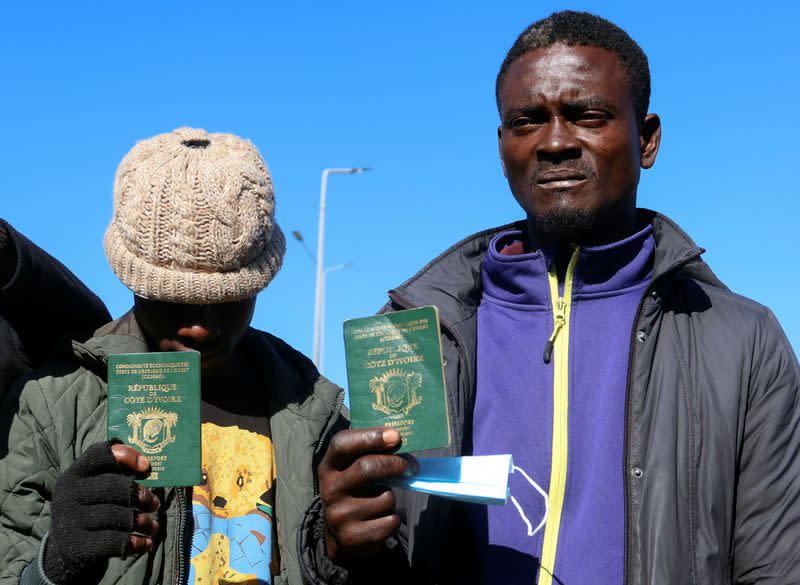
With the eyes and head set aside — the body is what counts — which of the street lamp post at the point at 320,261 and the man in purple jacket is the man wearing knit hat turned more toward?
the man in purple jacket

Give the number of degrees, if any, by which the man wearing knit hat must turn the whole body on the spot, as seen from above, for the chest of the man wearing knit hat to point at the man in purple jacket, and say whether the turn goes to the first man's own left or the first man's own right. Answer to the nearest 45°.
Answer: approximately 45° to the first man's own left

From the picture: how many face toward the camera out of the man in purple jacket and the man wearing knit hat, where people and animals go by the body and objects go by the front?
2

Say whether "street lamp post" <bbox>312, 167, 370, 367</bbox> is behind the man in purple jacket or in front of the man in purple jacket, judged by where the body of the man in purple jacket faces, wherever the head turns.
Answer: behind

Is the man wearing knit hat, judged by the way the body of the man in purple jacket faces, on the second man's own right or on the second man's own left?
on the second man's own right

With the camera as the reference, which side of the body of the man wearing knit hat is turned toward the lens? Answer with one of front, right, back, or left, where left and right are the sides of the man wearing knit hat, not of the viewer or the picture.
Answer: front

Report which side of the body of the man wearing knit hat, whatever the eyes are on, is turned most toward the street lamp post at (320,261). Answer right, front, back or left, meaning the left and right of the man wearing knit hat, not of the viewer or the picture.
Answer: back
